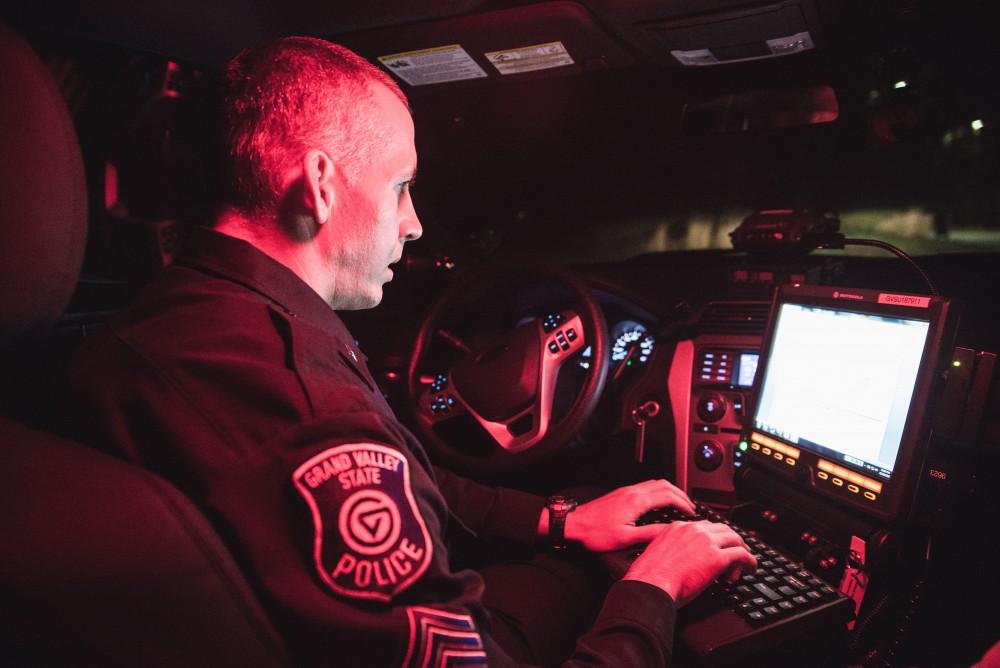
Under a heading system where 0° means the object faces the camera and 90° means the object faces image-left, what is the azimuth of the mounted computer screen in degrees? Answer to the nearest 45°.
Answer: approximately 45°

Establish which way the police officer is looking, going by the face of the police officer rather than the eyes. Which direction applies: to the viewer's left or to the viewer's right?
to the viewer's right

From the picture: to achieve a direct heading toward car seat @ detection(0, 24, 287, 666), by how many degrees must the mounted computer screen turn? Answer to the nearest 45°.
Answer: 0° — it already faces it
